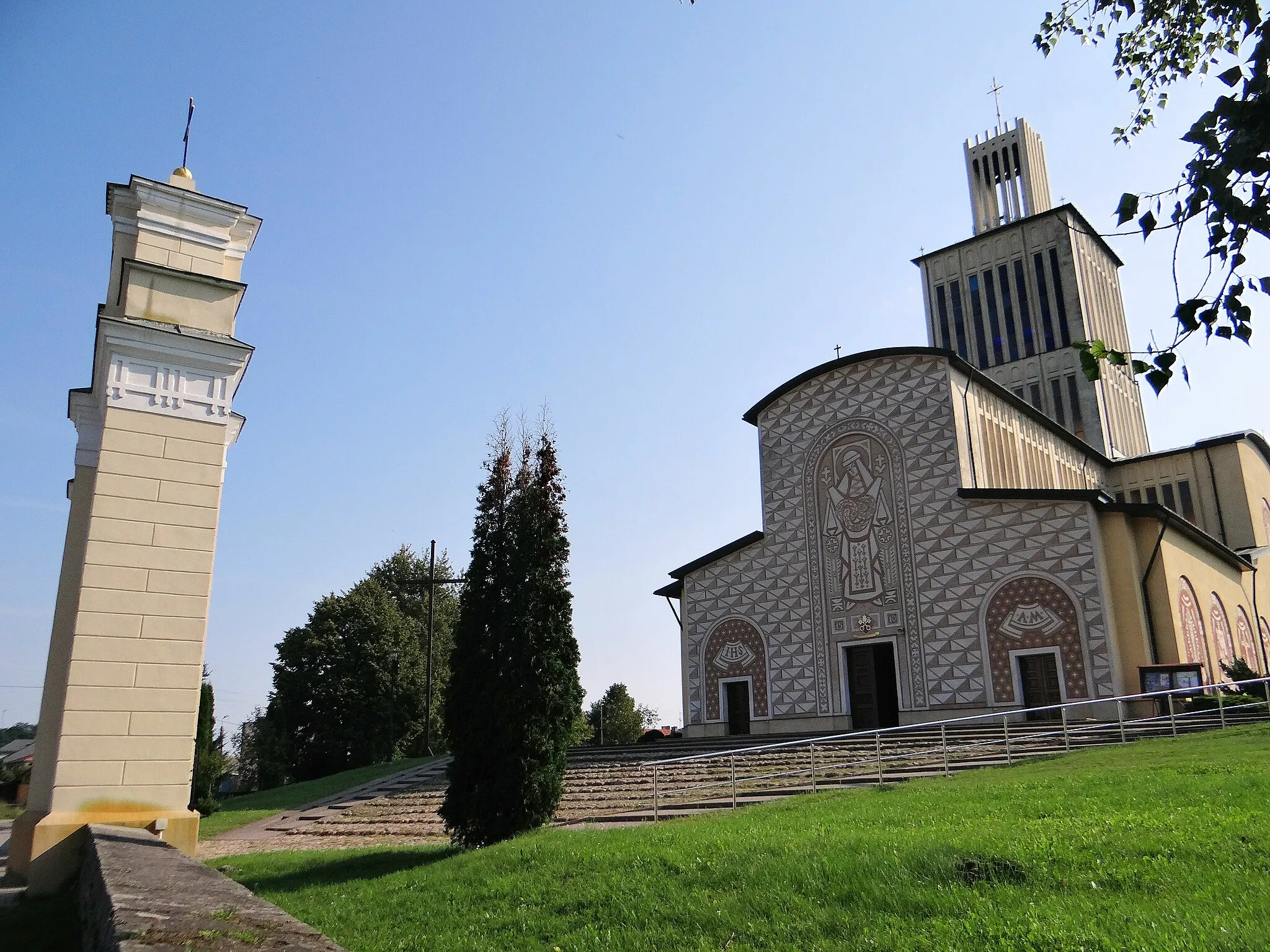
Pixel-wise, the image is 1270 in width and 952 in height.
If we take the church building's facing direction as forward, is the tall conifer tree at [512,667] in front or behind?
in front

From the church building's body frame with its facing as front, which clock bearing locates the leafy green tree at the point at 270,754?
The leafy green tree is roughly at 2 o'clock from the church building.

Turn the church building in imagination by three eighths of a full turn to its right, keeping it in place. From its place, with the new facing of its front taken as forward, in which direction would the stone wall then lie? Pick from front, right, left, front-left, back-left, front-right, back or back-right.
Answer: back

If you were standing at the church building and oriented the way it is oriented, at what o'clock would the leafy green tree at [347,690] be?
The leafy green tree is roughly at 2 o'clock from the church building.

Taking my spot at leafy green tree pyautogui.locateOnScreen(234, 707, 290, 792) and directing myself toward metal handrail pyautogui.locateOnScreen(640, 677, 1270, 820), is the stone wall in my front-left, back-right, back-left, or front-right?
front-right

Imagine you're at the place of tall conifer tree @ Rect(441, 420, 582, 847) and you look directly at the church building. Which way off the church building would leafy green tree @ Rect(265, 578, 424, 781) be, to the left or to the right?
left

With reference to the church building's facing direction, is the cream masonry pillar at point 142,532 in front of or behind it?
in front

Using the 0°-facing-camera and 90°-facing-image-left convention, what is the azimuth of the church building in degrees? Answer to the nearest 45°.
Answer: approximately 45°
